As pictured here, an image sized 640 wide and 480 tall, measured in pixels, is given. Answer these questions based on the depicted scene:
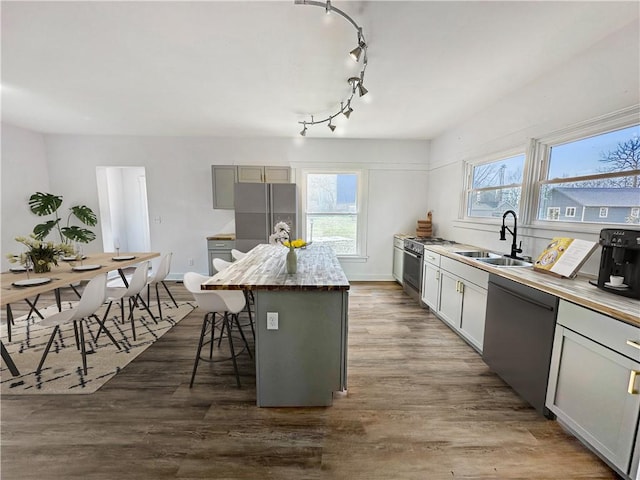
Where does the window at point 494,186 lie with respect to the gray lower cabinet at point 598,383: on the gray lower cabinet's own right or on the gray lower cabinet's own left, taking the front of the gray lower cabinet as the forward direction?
on the gray lower cabinet's own right

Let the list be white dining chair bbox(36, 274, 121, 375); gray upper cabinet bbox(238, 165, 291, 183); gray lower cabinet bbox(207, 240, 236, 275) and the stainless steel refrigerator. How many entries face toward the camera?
3

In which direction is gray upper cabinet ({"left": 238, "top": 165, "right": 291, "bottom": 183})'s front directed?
toward the camera

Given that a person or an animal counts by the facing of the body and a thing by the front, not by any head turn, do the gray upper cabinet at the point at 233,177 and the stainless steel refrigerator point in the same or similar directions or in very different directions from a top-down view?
same or similar directions

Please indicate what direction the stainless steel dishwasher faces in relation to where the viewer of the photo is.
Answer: facing the viewer and to the left of the viewer

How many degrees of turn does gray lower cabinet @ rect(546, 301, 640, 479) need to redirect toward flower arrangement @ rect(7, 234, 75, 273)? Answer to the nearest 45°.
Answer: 0° — it already faces it

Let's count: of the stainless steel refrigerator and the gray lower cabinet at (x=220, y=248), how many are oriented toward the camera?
2

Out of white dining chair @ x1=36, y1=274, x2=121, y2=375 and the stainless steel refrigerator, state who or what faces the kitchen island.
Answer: the stainless steel refrigerator

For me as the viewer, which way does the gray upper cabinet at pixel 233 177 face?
facing the viewer

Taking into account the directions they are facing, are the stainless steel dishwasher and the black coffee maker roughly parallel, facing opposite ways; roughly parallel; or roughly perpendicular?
roughly parallel

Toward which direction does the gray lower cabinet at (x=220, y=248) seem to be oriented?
toward the camera

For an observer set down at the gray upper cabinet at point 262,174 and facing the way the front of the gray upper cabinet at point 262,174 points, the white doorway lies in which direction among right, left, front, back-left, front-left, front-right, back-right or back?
back-right

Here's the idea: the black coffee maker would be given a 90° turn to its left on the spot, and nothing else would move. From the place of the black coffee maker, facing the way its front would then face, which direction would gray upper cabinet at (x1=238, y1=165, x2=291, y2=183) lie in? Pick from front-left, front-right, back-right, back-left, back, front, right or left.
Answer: back-right

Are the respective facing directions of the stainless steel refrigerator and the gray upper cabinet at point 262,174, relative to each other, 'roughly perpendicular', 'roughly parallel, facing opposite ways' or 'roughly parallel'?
roughly parallel

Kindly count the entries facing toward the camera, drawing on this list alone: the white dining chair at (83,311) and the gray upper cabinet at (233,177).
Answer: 1

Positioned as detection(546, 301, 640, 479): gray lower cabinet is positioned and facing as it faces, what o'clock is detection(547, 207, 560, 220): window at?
The window is roughly at 4 o'clock from the gray lower cabinet.

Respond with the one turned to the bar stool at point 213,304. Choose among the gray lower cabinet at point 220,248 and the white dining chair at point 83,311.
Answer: the gray lower cabinet

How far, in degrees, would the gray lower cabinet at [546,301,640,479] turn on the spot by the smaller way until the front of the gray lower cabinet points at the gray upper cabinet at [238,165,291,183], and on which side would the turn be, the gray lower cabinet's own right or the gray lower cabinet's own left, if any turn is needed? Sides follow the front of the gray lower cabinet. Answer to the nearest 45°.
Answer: approximately 45° to the gray lower cabinet's own right
